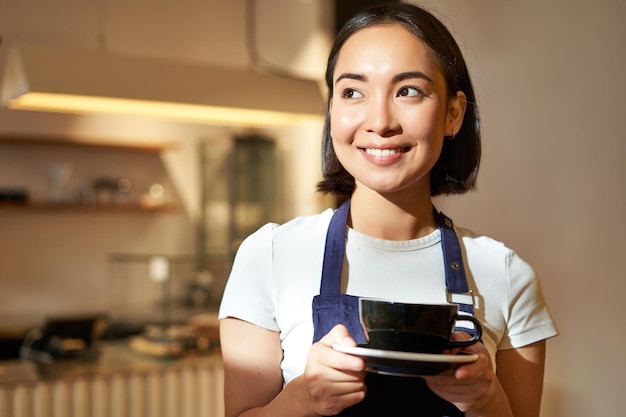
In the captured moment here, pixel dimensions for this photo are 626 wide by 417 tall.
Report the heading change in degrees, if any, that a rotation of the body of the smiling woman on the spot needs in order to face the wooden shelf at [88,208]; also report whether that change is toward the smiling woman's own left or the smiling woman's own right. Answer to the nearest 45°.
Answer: approximately 135° to the smiling woman's own right

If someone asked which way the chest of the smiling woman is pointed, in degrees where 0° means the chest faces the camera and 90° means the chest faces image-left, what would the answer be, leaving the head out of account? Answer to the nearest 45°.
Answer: approximately 0°

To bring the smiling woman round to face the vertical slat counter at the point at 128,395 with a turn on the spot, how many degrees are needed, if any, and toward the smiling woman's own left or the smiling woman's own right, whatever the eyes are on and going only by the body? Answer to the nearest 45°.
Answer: approximately 135° to the smiling woman's own right

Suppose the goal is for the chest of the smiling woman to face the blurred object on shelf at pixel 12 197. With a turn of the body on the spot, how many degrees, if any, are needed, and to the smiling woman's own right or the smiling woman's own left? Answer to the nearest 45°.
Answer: approximately 135° to the smiling woman's own right

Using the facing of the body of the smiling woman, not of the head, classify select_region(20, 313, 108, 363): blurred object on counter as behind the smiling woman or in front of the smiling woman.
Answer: behind
